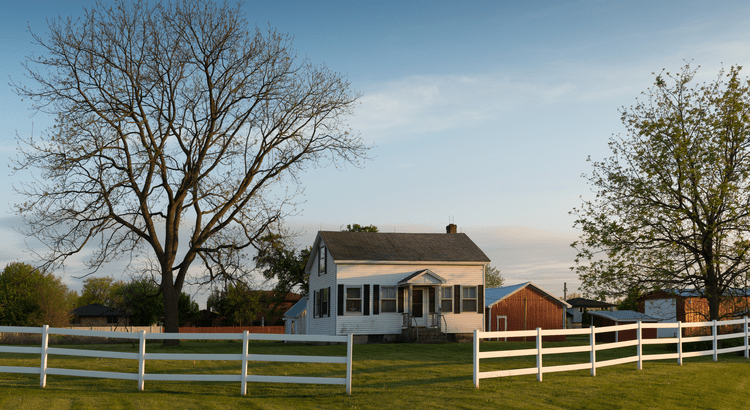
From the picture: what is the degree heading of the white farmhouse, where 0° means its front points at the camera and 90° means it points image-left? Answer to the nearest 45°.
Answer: approximately 0°

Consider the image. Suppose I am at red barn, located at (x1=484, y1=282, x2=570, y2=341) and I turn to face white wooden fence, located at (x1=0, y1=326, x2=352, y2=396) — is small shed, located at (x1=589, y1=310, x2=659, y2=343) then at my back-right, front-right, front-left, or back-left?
back-left

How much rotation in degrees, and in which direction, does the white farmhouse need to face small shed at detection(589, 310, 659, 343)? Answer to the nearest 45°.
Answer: approximately 135° to its left

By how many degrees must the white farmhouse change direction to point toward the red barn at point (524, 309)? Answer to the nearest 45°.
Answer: approximately 135° to its left
